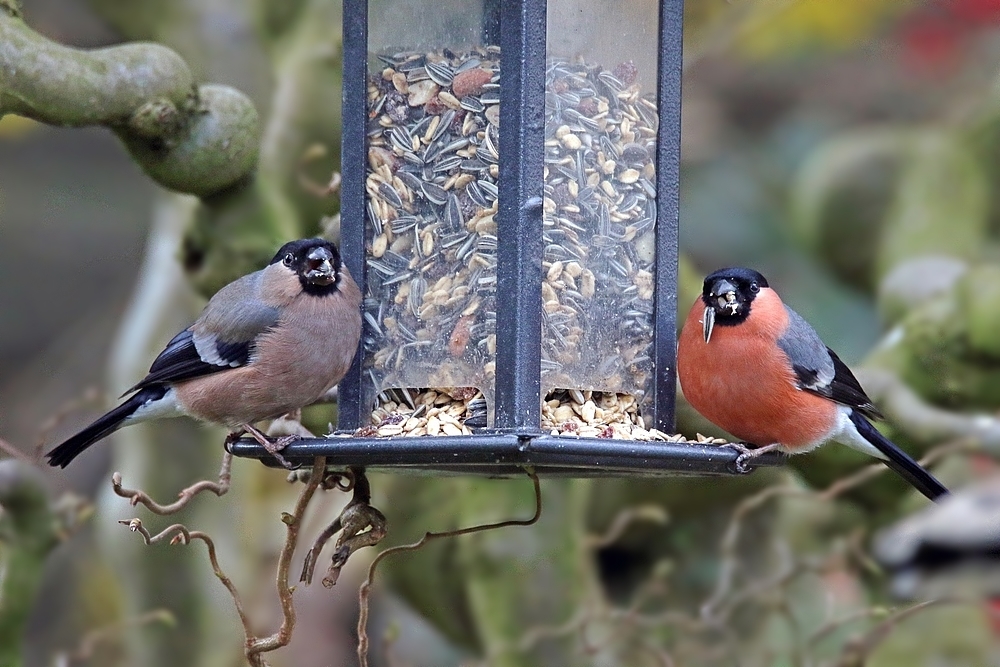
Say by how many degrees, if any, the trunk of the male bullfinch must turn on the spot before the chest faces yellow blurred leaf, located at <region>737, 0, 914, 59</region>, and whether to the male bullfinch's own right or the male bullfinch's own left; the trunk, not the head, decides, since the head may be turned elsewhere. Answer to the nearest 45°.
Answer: approximately 135° to the male bullfinch's own right

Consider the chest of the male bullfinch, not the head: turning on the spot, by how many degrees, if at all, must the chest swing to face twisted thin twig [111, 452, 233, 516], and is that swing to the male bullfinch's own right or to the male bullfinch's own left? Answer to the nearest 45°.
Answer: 0° — it already faces it

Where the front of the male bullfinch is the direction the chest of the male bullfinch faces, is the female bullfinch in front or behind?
in front

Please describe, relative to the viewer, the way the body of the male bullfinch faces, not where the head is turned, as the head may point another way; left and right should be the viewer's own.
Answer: facing the viewer and to the left of the viewer

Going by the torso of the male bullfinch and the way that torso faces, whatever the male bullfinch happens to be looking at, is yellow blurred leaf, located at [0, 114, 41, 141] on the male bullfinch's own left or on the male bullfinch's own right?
on the male bullfinch's own right

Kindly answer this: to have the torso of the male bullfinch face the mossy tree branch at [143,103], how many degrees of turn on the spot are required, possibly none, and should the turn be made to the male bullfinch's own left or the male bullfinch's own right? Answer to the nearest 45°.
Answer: approximately 45° to the male bullfinch's own right

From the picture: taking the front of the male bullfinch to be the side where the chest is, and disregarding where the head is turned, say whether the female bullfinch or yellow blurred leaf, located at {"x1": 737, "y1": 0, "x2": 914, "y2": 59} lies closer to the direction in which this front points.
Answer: the female bullfinch
